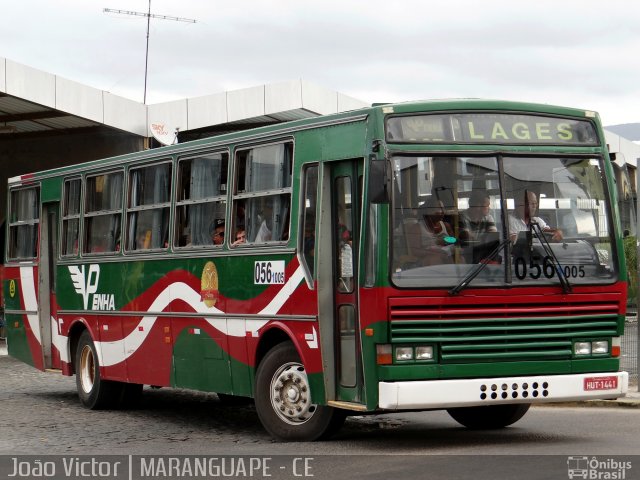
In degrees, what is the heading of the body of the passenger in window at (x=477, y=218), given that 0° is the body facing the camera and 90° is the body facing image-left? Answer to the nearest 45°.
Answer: approximately 315°

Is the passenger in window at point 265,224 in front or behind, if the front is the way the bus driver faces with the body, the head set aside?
behind

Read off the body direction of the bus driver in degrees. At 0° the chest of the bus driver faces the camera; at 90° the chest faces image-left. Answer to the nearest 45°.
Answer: approximately 315°

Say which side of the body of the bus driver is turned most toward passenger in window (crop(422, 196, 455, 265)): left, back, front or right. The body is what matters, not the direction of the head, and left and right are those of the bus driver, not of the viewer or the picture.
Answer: right

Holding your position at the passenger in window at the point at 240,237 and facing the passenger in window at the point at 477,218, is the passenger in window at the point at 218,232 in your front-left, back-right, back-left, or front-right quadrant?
back-left

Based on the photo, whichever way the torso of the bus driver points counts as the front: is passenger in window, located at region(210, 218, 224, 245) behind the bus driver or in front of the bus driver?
behind
